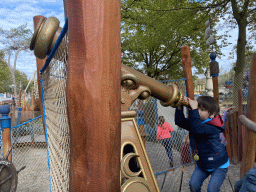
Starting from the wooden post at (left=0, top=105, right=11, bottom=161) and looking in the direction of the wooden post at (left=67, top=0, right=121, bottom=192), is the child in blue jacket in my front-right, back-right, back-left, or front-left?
front-left

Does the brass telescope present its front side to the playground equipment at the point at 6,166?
no

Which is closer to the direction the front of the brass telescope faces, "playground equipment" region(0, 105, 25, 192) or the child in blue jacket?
the playground equipment

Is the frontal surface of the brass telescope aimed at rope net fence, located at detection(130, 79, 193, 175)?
no

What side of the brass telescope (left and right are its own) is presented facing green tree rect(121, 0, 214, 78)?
right

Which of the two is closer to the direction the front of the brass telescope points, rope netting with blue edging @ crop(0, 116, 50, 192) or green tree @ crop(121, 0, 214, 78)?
the rope netting with blue edging

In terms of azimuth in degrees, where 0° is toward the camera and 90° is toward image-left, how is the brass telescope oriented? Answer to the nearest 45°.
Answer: approximately 90°

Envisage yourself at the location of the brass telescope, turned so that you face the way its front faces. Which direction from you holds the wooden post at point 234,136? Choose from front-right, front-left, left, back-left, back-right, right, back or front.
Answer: back-right

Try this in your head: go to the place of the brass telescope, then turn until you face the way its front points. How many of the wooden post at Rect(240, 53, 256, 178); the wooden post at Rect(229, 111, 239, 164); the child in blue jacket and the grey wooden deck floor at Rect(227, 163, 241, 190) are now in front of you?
0

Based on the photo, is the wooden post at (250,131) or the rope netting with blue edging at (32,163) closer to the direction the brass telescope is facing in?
the rope netting with blue edging
